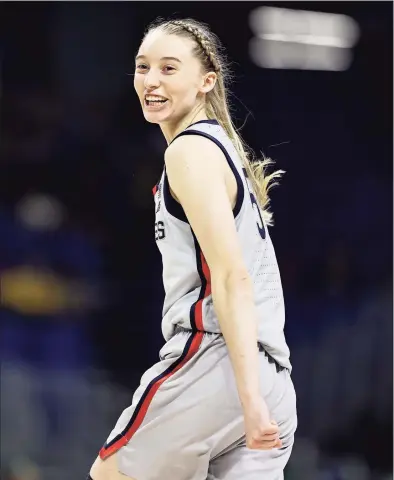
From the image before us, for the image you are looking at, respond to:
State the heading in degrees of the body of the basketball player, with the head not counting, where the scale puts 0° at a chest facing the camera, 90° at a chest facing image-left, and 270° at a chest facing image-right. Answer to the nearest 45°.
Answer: approximately 90°

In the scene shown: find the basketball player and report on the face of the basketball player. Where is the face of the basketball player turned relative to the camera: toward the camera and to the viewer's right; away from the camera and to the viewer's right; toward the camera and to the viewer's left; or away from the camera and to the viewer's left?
toward the camera and to the viewer's left
